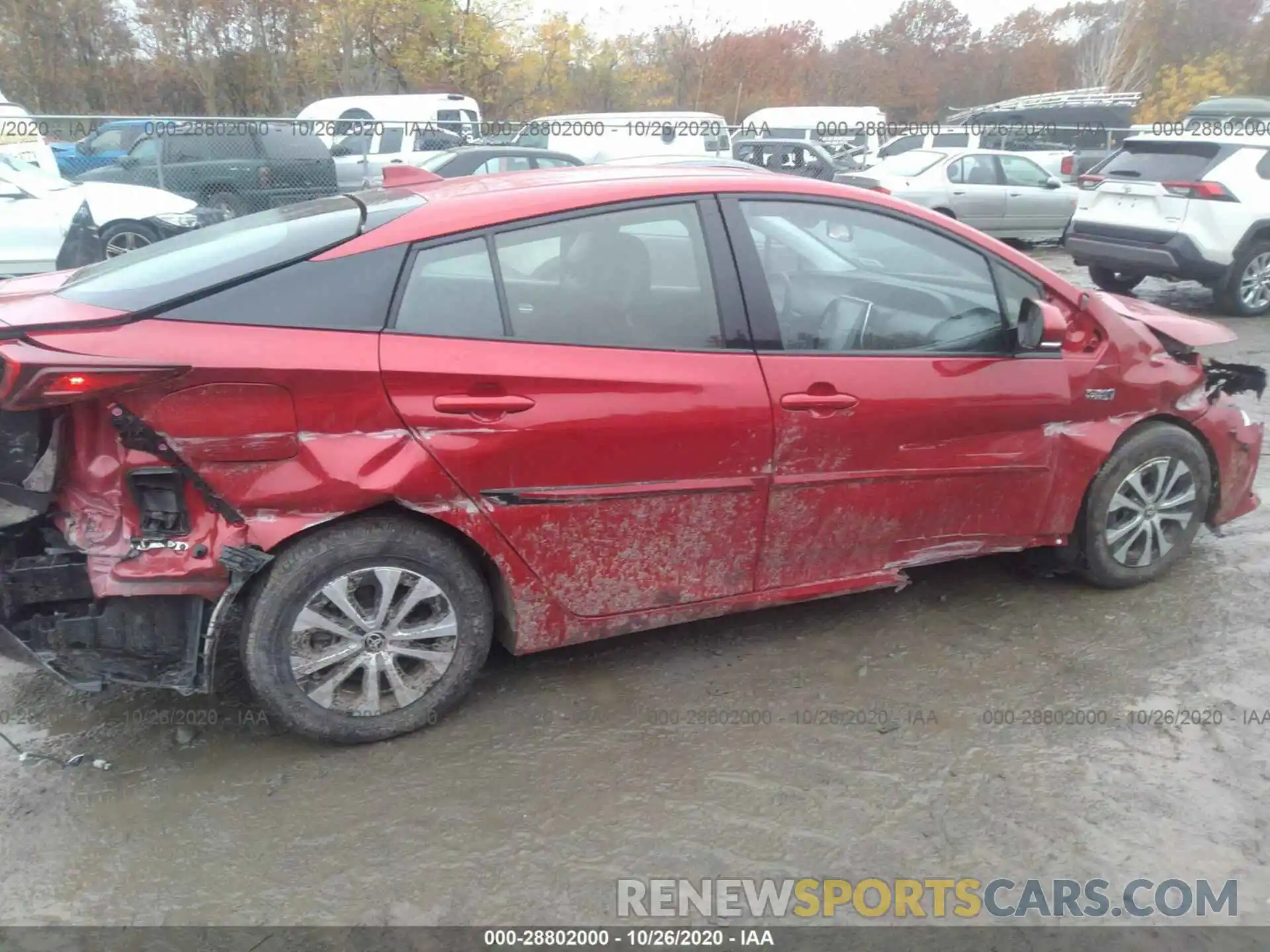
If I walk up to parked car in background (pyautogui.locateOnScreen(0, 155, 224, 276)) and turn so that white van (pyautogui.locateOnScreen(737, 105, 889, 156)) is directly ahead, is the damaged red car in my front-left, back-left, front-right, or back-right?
back-right

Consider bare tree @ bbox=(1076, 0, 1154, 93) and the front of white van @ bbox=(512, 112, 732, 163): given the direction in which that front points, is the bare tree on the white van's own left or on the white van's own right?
on the white van's own right

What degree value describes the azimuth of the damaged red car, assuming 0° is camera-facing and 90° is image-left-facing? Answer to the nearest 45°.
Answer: approximately 225°

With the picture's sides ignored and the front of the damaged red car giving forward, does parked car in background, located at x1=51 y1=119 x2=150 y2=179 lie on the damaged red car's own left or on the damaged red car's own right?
on the damaged red car's own left

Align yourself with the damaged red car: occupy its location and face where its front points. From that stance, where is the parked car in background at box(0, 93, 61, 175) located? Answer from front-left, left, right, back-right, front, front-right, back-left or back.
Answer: left

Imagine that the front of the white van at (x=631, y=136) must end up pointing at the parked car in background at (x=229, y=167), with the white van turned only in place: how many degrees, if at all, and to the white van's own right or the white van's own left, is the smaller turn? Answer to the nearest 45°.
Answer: approximately 45° to the white van's own left

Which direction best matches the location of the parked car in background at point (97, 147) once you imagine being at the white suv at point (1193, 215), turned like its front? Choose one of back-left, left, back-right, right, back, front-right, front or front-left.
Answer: back-left
